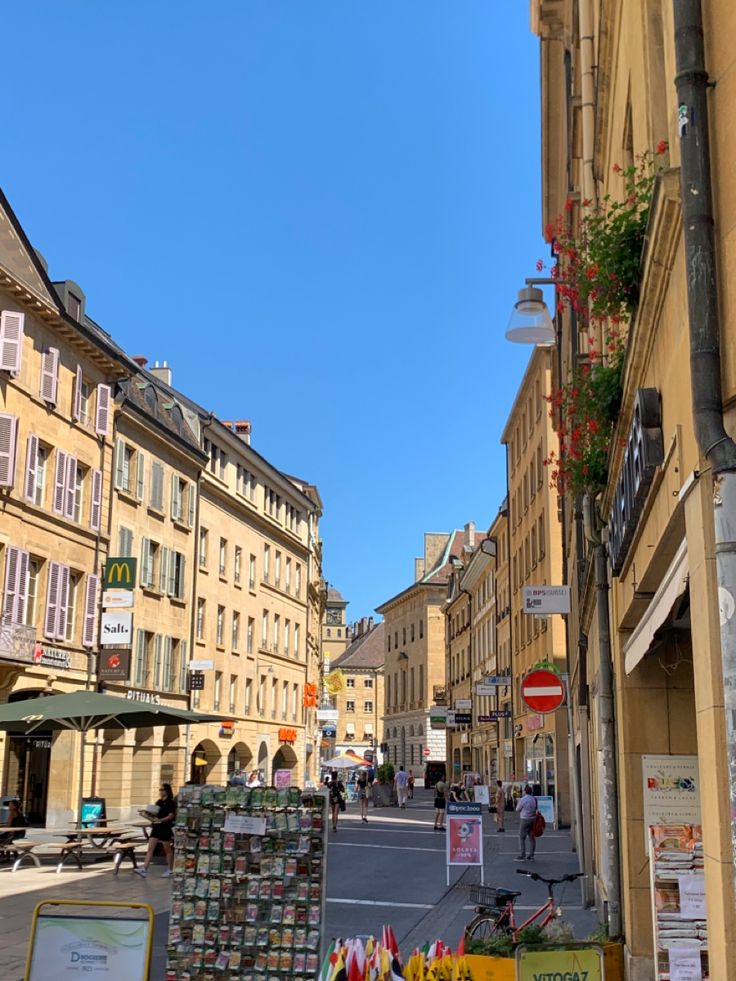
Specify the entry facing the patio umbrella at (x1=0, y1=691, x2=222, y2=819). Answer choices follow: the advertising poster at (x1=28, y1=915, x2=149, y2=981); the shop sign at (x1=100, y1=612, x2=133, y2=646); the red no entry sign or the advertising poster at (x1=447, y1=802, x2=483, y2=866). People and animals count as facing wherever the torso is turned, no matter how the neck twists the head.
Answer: the shop sign

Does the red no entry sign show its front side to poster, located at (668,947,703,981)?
yes

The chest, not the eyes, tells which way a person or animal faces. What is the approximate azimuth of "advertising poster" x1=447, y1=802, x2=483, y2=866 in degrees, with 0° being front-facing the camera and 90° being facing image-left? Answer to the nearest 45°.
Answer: approximately 0°

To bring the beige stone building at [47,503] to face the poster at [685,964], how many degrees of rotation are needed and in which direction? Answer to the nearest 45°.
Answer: approximately 45° to its right

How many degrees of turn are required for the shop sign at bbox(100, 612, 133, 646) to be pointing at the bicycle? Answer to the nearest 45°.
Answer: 0° — it already faces it

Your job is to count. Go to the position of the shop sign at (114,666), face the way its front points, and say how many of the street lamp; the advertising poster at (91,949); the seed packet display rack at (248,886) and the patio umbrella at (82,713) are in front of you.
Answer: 4

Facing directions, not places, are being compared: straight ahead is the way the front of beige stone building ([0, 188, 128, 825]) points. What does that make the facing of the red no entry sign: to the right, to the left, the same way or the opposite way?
to the right

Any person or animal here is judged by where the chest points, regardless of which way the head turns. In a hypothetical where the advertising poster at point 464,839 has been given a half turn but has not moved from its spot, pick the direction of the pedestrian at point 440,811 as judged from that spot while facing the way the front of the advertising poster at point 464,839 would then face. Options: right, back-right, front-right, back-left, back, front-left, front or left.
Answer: front
